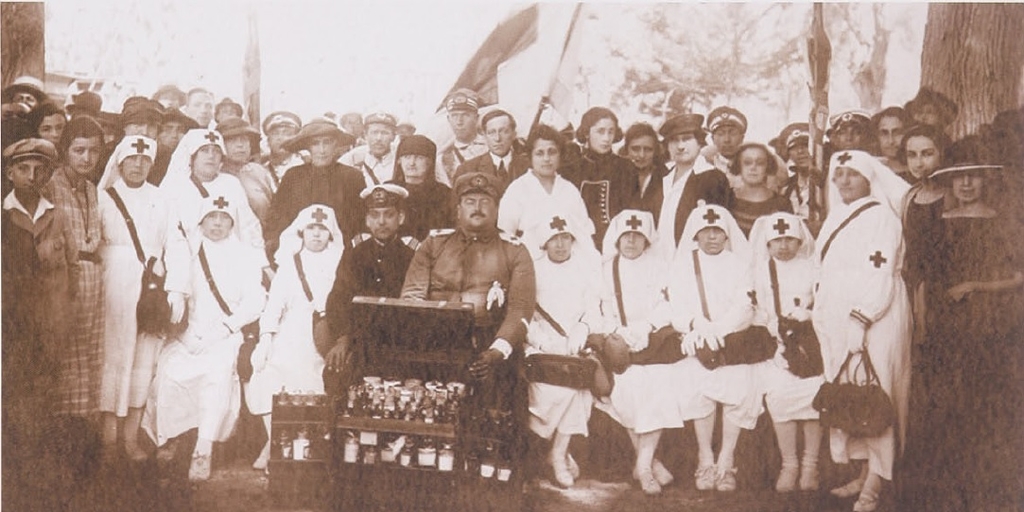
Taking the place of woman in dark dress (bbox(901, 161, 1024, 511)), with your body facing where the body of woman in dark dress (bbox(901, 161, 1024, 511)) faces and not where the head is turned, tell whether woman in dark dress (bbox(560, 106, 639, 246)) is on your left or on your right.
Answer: on your right

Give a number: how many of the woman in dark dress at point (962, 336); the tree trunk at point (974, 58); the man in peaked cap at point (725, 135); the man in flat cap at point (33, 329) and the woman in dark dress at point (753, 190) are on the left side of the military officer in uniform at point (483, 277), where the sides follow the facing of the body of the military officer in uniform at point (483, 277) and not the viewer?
4

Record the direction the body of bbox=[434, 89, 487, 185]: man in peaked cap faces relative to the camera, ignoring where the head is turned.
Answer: toward the camera

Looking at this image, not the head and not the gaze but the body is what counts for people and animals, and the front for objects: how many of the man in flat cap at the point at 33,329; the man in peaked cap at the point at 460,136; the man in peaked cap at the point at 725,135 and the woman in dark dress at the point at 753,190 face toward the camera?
4

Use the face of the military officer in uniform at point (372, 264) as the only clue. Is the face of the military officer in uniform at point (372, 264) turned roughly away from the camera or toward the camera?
toward the camera

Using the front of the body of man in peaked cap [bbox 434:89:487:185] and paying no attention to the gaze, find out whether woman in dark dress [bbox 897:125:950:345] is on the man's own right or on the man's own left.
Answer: on the man's own left

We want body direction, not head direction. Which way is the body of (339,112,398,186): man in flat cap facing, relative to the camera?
toward the camera

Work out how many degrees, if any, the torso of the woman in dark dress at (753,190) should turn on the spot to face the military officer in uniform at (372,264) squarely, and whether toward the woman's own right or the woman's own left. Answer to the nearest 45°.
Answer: approximately 90° to the woman's own right

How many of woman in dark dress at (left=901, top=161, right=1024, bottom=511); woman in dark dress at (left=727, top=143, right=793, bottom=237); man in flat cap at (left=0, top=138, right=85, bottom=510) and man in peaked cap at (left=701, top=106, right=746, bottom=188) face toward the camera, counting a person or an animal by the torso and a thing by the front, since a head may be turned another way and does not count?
4

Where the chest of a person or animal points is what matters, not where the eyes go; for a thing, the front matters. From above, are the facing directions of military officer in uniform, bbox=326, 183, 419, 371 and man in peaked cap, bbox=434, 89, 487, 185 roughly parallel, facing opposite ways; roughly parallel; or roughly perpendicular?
roughly parallel

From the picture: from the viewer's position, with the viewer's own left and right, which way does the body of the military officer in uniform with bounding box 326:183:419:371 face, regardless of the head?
facing the viewer

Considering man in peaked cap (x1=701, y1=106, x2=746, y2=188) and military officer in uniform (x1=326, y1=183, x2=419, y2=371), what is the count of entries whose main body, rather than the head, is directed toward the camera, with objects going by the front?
2

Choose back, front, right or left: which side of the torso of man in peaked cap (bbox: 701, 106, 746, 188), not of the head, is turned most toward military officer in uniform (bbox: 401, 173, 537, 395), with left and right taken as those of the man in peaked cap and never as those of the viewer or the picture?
right

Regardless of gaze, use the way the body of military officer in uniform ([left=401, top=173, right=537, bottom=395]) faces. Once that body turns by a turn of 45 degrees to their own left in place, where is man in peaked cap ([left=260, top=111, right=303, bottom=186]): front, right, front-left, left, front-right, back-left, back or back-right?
back-right
